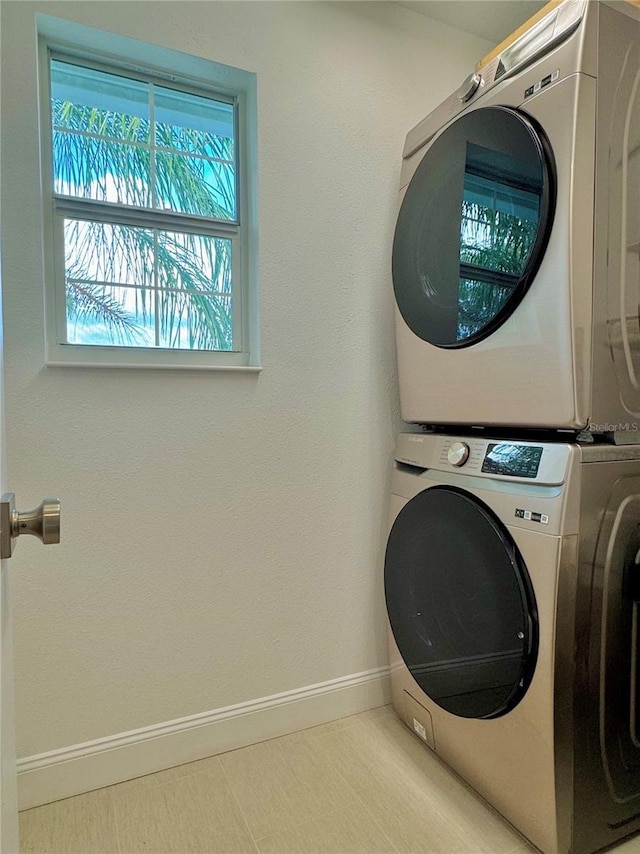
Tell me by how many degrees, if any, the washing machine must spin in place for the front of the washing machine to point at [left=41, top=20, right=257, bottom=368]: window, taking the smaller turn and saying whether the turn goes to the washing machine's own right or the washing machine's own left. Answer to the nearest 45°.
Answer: approximately 45° to the washing machine's own right

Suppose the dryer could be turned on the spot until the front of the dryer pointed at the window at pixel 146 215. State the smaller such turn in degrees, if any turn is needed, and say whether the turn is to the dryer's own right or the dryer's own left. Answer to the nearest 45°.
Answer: approximately 45° to the dryer's own right

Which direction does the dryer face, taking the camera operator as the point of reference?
facing the viewer and to the left of the viewer
